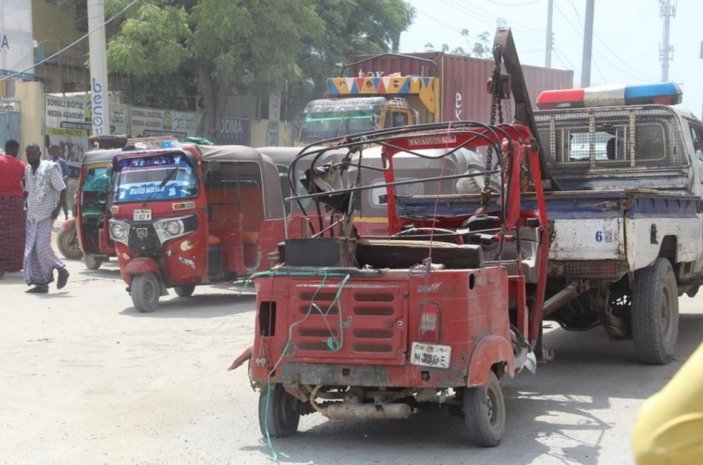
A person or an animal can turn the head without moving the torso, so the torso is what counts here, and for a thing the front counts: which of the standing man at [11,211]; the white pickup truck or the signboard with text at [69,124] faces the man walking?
the signboard with text

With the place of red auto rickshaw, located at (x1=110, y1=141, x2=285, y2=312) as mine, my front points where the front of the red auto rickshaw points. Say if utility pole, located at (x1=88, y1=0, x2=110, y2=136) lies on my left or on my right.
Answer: on my right

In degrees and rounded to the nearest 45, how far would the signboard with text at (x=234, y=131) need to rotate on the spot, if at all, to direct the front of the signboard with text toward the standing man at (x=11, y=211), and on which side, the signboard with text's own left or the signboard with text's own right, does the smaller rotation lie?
0° — it already faces them

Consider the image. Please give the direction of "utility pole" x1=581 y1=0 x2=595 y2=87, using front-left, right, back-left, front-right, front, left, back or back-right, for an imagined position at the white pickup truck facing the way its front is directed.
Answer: front-left

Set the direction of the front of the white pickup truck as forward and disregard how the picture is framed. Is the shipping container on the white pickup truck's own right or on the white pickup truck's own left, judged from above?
on the white pickup truck's own left

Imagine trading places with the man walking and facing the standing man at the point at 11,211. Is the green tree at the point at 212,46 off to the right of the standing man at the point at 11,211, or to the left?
right

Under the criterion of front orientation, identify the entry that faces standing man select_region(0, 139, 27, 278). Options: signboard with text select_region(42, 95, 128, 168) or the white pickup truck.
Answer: the signboard with text

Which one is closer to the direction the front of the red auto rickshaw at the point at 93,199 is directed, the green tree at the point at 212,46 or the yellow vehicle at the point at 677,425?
the yellow vehicle

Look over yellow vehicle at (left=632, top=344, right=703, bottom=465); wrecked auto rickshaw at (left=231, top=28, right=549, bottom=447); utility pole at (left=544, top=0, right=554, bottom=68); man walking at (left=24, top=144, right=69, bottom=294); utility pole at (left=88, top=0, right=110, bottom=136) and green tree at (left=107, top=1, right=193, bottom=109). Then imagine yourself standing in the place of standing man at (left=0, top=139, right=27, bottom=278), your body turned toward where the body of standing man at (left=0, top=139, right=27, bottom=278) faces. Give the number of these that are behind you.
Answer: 3

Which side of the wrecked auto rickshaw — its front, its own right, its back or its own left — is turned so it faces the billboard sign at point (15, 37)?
left

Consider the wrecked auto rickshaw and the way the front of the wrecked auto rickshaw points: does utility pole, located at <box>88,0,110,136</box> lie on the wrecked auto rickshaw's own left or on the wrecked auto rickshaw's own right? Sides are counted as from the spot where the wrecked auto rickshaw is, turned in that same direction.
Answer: on the wrecked auto rickshaw's own left

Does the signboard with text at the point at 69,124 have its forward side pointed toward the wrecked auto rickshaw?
yes

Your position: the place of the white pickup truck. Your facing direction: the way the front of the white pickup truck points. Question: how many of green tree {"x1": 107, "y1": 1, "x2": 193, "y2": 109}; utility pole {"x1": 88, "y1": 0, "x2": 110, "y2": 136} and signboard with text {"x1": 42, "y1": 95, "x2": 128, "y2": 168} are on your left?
3

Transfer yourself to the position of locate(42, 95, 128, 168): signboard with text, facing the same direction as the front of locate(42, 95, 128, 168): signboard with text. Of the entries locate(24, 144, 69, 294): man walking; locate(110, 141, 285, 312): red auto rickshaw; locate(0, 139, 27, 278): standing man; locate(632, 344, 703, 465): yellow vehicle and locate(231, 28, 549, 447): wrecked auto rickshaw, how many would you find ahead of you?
5

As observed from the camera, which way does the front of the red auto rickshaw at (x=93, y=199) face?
facing the viewer and to the left of the viewer
